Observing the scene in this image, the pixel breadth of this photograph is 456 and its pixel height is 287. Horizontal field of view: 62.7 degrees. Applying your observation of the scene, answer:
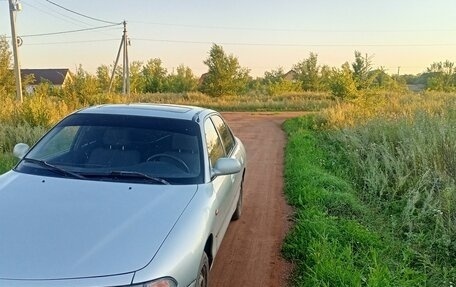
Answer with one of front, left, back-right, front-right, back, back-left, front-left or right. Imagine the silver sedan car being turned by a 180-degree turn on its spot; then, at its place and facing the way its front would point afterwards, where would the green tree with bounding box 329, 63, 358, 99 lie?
front

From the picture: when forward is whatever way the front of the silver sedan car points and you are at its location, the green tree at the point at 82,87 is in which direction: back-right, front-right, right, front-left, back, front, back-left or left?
back-right

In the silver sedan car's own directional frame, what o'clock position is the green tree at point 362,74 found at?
The green tree is roughly at 6 o'clock from the silver sedan car.

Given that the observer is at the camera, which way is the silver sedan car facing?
facing the viewer and to the left of the viewer

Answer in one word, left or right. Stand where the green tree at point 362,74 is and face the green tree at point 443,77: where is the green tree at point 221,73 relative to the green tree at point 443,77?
left

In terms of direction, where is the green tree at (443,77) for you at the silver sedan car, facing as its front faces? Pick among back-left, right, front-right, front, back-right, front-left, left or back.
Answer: back

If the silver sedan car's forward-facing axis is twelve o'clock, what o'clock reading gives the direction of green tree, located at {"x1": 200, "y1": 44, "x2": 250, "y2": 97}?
The green tree is roughly at 5 o'clock from the silver sedan car.

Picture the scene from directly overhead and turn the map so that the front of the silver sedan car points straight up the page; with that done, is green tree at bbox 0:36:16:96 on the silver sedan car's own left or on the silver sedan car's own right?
on the silver sedan car's own right
